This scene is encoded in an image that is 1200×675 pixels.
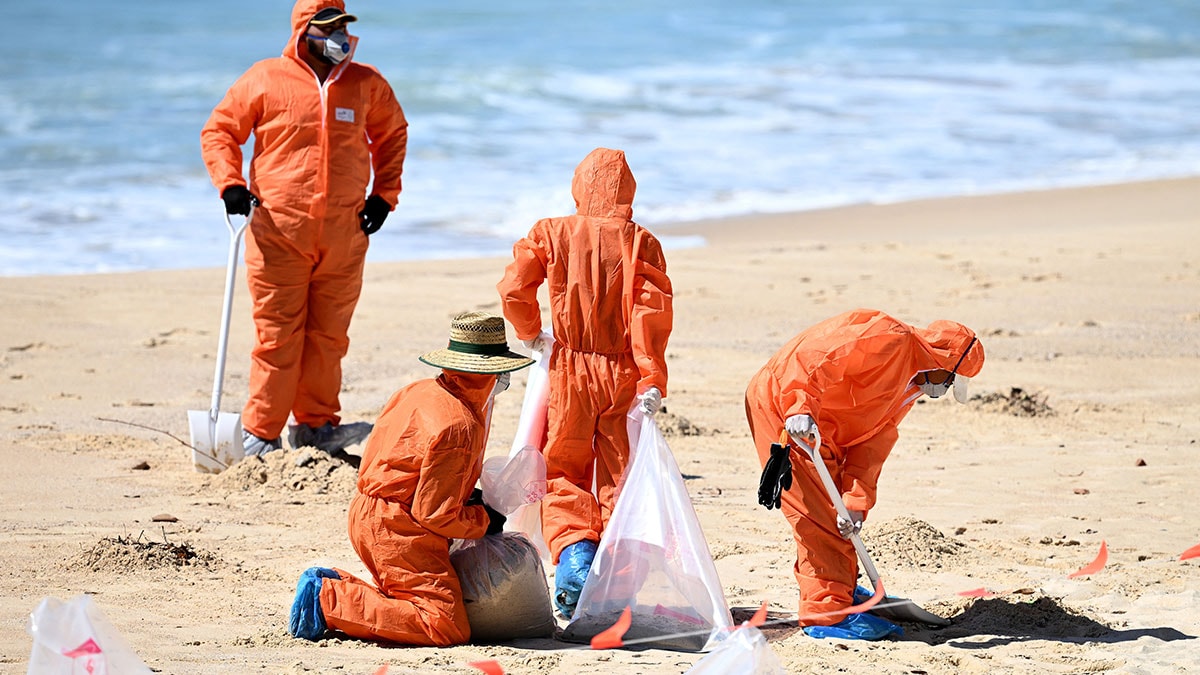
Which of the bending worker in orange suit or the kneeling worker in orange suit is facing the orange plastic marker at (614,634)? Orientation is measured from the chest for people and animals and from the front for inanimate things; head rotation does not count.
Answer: the kneeling worker in orange suit

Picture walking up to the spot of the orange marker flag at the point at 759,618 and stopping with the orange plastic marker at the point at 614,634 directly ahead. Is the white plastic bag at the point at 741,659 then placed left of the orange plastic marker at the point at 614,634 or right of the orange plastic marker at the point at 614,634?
left

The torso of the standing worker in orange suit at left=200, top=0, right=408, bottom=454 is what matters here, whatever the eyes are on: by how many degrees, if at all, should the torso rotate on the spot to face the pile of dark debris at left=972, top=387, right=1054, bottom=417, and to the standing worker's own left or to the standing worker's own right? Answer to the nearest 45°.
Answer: approximately 45° to the standing worker's own left

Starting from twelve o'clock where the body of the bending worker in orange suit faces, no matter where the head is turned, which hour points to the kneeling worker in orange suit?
The kneeling worker in orange suit is roughly at 5 o'clock from the bending worker in orange suit.

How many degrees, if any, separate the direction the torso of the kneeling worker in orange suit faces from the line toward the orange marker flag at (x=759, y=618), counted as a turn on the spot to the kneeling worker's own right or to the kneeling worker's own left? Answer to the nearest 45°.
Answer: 0° — they already face it

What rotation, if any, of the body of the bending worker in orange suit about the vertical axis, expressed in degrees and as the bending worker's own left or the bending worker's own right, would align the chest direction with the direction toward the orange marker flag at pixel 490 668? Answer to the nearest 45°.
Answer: approximately 135° to the bending worker's own right

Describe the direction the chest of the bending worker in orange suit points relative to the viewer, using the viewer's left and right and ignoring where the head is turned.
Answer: facing to the right of the viewer

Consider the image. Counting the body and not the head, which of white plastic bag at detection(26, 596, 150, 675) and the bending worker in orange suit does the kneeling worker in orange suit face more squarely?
the bending worker in orange suit

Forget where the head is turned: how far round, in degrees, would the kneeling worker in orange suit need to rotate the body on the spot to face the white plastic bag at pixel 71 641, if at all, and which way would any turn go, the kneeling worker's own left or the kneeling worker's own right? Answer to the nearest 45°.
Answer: approximately 135° to the kneeling worker's own right

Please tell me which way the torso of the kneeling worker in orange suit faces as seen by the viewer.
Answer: to the viewer's right

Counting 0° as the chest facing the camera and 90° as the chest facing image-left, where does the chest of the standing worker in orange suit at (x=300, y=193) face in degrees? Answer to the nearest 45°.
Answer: approximately 315°
